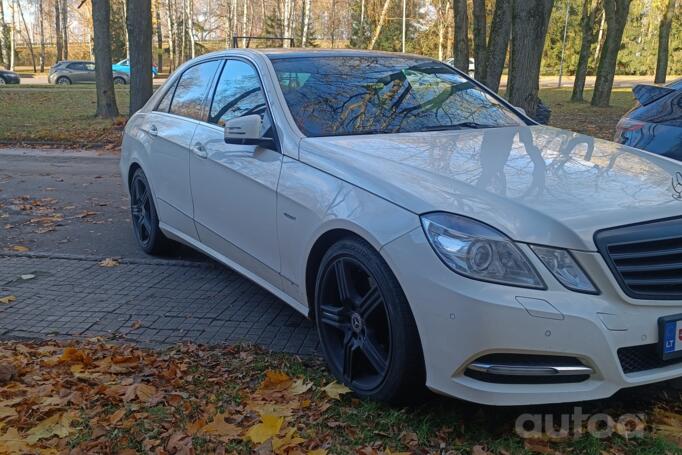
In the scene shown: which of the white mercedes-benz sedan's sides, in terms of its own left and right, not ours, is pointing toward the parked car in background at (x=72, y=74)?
back

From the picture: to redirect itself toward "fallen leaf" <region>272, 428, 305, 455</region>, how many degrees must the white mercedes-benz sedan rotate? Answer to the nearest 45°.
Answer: approximately 90° to its right

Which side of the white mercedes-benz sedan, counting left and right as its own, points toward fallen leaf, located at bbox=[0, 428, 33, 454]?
right

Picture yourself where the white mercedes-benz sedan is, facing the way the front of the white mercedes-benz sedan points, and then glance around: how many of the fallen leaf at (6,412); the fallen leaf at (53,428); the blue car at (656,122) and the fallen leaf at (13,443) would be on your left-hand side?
1

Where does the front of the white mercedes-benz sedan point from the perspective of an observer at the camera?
facing the viewer and to the right of the viewer

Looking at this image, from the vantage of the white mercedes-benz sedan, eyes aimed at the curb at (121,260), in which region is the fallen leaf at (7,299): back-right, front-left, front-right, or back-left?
front-left

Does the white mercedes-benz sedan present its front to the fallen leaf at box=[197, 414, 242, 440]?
no

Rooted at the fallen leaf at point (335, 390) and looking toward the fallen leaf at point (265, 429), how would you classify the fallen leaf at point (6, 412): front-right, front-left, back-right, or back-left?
front-right

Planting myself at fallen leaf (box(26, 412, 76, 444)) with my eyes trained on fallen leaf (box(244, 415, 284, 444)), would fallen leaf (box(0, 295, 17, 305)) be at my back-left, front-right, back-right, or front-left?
back-left
